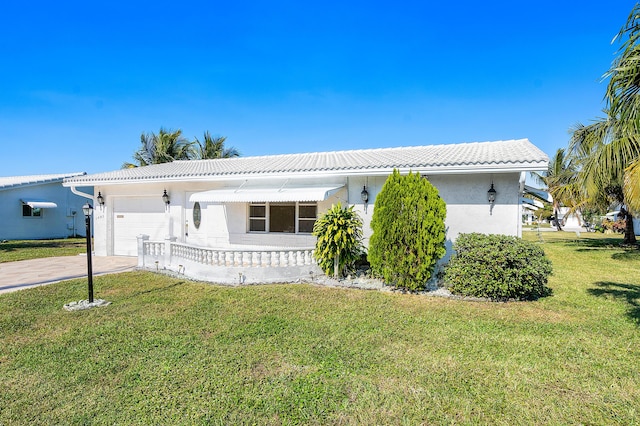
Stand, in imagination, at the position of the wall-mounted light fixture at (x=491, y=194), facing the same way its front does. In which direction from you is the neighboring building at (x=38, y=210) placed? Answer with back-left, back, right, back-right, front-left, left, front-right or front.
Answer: right

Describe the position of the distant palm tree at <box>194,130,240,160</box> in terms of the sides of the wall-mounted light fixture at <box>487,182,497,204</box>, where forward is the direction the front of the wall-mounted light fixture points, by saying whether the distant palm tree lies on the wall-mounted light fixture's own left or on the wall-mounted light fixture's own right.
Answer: on the wall-mounted light fixture's own right

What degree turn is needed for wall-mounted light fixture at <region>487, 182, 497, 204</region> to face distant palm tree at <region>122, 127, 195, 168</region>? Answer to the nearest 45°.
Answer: approximately 90° to its right

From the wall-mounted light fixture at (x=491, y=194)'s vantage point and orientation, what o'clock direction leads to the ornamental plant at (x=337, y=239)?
The ornamental plant is roughly at 2 o'clock from the wall-mounted light fixture.

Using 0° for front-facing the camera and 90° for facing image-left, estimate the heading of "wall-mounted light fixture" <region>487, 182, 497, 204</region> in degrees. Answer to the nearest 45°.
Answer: approximately 0°

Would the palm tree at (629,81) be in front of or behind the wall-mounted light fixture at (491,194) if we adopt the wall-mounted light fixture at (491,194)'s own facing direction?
in front

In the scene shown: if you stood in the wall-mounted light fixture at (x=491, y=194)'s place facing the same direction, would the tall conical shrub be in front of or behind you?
in front
